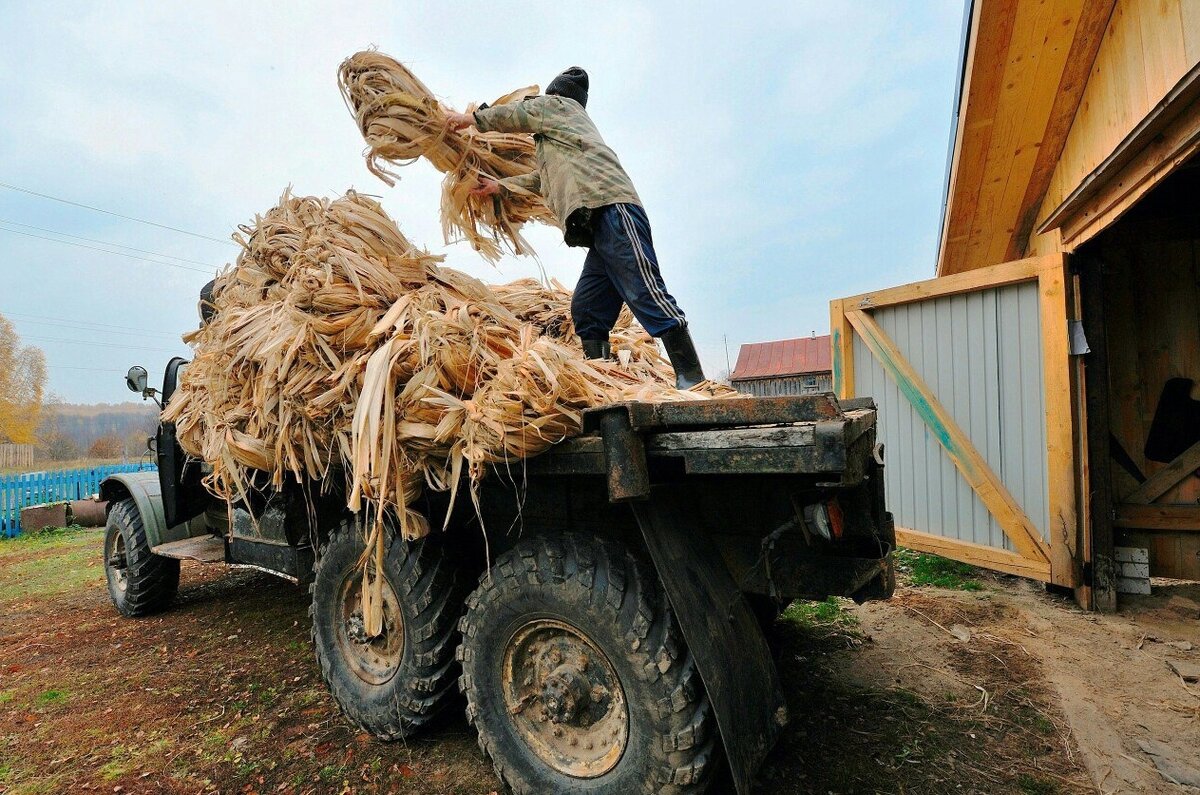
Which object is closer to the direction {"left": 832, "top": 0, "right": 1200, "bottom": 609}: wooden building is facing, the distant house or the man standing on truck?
the man standing on truck

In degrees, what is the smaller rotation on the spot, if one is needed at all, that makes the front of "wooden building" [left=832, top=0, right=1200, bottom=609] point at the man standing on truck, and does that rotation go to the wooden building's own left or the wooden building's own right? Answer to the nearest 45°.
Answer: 0° — it already faces them

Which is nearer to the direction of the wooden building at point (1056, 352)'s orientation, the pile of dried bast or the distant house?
the pile of dried bast

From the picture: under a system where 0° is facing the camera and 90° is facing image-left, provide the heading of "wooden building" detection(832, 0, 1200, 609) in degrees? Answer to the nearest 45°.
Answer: approximately 45°

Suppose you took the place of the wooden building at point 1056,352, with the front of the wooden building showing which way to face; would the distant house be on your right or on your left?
on your right
